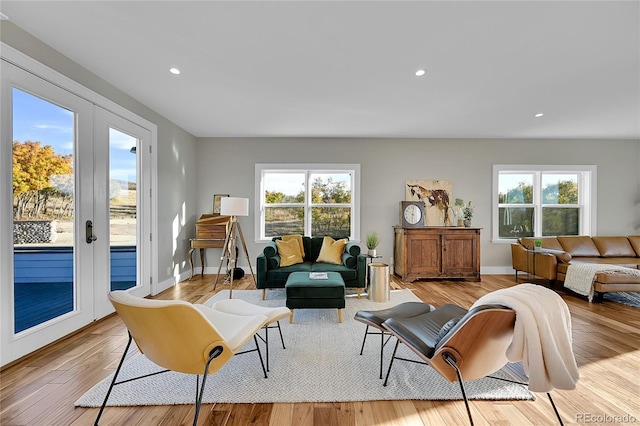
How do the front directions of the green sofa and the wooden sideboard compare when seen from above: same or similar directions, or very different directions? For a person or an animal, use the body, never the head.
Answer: same or similar directions

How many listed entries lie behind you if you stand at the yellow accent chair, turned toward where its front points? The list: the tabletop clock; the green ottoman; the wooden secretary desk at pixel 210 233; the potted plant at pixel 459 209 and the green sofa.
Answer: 0

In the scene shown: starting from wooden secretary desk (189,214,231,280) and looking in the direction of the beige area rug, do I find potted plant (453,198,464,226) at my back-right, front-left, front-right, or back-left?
front-left

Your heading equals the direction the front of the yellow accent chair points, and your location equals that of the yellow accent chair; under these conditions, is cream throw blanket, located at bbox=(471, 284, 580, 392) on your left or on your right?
on your right

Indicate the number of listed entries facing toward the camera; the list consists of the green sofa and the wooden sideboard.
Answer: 2

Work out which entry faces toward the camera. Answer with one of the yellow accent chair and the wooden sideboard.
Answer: the wooden sideboard

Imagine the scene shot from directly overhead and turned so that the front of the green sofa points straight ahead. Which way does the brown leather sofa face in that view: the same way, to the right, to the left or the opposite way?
the same way

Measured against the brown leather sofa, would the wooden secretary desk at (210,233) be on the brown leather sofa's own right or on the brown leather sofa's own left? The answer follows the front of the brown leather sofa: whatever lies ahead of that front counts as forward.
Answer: on the brown leather sofa's own right

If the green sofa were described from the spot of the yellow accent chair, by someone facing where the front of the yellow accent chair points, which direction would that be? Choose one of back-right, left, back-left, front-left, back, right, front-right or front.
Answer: front

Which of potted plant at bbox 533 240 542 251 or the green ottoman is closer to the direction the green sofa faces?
the green ottoman

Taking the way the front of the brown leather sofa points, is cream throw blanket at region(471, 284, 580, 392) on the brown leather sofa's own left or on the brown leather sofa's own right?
on the brown leather sofa's own right

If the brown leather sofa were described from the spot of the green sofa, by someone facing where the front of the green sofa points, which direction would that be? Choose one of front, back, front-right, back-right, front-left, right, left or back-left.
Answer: left

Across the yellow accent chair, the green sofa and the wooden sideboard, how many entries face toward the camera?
2

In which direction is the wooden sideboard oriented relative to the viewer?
toward the camera

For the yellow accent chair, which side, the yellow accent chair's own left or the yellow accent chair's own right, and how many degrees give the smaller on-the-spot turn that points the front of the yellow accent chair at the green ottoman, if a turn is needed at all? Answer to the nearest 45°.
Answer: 0° — it already faces it

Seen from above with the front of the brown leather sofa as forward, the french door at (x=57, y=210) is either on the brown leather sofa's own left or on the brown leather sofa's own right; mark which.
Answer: on the brown leather sofa's own right
